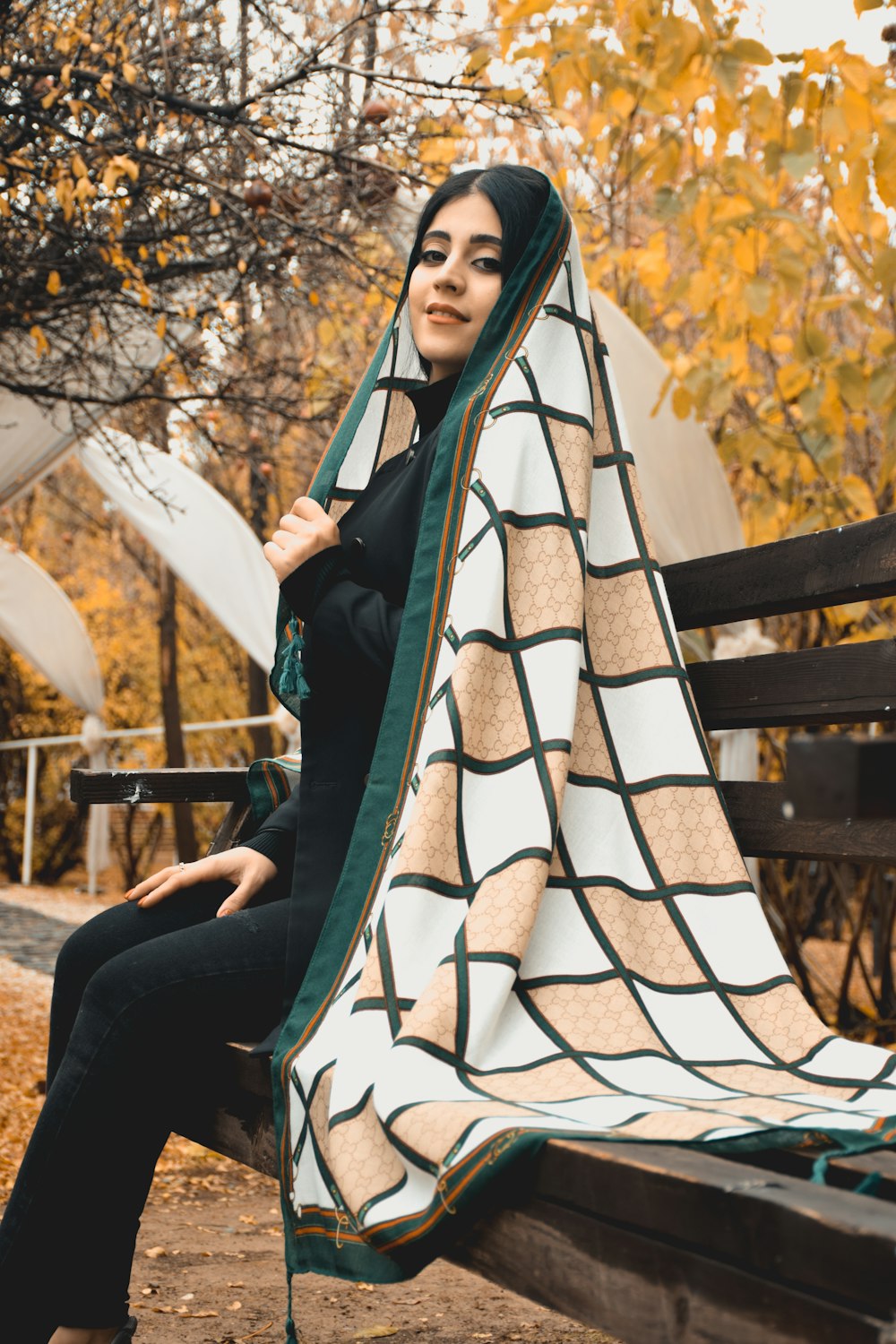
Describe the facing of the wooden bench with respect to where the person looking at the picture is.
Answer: facing the viewer and to the left of the viewer

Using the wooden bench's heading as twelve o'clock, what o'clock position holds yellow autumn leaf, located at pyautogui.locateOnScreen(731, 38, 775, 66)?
The yellow autumn leaf is roughly at 5 o'clock from the wooden bench.

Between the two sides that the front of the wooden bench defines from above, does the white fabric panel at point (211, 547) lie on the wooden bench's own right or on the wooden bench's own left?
on the wooden bench's own right

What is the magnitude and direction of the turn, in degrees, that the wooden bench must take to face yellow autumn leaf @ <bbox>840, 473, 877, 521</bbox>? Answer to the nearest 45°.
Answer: approximately 135° to its right

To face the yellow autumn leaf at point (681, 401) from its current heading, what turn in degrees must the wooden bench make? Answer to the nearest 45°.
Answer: approximately 135° to its right

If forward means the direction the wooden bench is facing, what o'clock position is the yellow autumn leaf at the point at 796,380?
The yellow autumn leaf is roughly at 5 o'clock from the wooden bench.
